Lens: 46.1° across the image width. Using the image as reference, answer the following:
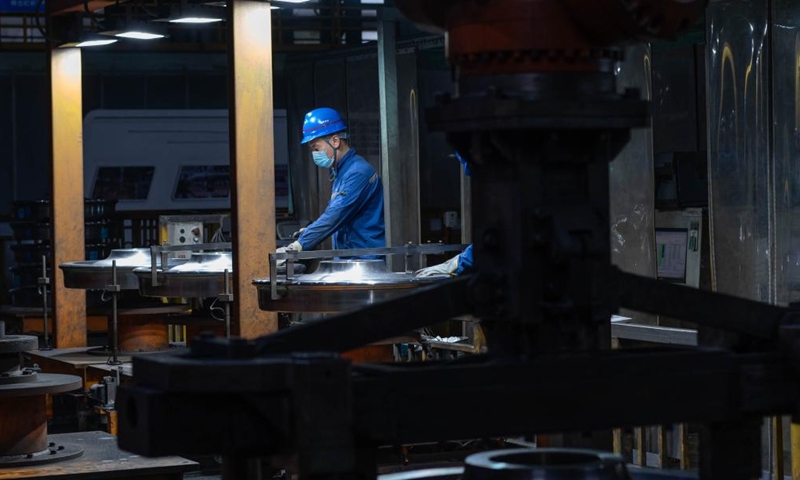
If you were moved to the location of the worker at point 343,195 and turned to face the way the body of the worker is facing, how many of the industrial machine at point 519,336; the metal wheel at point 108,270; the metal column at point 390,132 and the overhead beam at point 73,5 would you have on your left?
1

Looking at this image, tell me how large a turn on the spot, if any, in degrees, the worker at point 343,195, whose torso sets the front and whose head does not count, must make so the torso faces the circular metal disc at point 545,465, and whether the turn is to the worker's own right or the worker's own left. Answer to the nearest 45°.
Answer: approximately 90° to the worker's own left

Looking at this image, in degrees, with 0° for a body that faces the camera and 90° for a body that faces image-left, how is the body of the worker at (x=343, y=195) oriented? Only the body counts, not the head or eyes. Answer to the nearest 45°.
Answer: approximately 90°

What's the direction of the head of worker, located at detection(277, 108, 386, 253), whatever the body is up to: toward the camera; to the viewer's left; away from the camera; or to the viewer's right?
to the viewer's left

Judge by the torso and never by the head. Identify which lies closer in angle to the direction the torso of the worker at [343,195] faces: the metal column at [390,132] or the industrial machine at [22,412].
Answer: the industrial machine

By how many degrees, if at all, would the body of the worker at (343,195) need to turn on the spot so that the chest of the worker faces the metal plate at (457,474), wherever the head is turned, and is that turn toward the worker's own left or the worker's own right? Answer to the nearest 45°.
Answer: approximately 90° to the worker's own left

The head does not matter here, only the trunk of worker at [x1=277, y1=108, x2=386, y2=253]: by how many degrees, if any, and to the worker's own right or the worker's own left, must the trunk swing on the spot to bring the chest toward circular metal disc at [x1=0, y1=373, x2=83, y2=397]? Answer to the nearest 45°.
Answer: approximately 45° to the worker's own left

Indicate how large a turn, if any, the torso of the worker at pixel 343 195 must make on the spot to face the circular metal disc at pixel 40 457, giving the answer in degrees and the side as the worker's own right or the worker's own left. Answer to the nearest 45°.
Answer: approximately 45° to the worker's own left

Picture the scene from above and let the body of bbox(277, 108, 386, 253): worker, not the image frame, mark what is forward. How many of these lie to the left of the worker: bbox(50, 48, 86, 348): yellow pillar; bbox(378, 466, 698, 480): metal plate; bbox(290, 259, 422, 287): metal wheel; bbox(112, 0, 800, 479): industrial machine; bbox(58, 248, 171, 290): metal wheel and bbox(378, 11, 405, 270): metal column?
3

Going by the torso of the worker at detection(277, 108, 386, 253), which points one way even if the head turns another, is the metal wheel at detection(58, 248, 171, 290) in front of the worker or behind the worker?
in front

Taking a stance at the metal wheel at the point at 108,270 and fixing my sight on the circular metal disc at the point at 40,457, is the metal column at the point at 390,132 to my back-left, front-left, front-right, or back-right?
back-left

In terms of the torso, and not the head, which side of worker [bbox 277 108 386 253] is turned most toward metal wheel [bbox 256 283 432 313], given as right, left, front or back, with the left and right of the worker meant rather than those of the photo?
left

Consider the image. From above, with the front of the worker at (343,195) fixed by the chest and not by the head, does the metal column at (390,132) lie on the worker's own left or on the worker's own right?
on the worker's own right

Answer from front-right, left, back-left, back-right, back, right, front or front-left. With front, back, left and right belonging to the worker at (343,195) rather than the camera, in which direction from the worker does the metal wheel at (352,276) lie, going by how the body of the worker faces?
left
